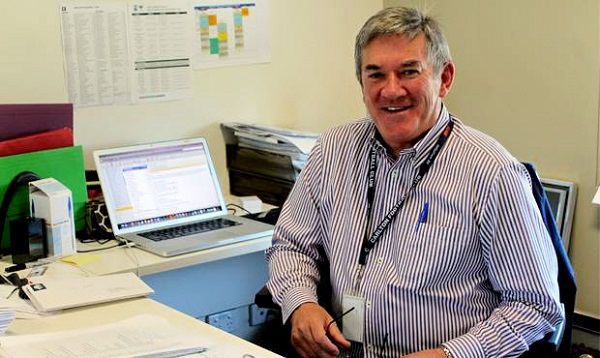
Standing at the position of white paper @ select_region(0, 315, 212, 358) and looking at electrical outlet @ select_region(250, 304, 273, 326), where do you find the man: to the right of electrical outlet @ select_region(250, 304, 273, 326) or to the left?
right

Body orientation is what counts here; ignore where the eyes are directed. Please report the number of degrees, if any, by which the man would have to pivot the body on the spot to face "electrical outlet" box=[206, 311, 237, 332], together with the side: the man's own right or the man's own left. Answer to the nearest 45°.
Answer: approximately 90° to the man's own right

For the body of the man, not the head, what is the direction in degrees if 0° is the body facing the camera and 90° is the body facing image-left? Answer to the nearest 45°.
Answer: approximately 45°

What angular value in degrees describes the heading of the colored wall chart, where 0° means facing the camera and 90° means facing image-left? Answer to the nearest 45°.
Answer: approximately 0°

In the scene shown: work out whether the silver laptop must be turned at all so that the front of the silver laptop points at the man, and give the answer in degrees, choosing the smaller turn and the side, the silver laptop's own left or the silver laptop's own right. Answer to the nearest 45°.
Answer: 0° — it already faces them
